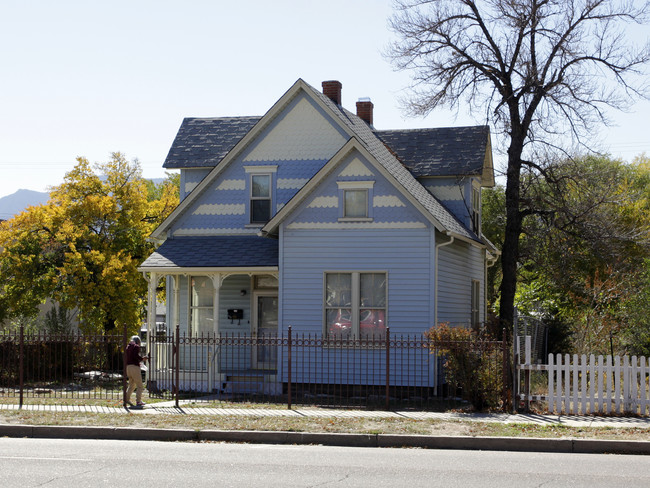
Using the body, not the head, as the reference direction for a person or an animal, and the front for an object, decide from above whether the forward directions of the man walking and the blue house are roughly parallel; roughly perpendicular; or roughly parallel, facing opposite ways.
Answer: roughly perpendicular

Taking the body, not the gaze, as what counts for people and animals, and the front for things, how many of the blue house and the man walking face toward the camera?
1

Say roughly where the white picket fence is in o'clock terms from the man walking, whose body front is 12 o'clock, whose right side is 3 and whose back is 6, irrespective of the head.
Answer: The white picket fence is roughly at 1 o'clock from the man walking.

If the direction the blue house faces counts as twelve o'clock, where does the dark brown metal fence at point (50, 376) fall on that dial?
The dark brown metal fence is roughly at 3 o'clock from the blue house.

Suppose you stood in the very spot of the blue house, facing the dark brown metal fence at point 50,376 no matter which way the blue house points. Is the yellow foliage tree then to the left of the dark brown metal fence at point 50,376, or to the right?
right

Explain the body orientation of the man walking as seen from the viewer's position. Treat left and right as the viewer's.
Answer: facing to the right of the viewer

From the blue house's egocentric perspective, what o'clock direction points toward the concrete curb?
The concrete curb is roughly at 12 o'clock from the blue house.

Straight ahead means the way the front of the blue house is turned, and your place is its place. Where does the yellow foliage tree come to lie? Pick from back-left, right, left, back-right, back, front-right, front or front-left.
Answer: back-right

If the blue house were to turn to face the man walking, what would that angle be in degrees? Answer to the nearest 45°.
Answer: approximately 45° to its right
